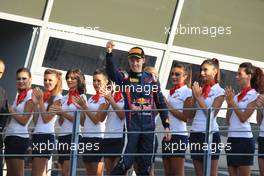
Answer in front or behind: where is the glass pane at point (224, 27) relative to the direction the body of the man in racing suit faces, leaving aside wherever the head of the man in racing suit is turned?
behind

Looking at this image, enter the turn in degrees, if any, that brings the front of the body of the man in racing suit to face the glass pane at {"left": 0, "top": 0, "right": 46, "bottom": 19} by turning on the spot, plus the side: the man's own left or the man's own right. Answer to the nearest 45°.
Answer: approximately 135° to the man's own right

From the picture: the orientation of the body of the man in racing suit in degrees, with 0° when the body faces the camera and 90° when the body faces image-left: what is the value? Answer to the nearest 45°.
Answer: approximately 0°
